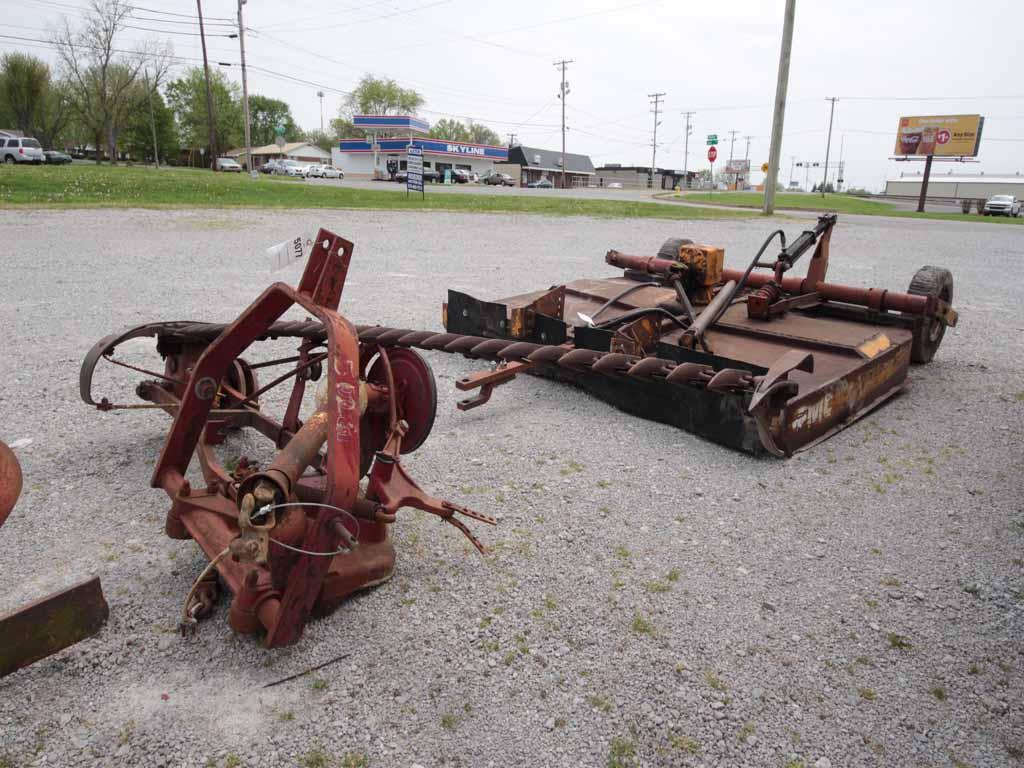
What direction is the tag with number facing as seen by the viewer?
toward the camera

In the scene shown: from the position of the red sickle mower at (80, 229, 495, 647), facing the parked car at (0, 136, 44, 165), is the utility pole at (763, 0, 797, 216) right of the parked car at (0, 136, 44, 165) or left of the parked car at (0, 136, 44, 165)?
right

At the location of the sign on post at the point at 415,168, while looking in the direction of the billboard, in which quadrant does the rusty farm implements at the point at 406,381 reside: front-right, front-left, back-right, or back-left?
back-right

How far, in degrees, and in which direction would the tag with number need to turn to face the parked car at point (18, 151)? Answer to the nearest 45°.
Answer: approximately 180°

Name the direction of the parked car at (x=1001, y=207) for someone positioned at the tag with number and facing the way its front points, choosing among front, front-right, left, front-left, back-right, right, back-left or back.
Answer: back-left

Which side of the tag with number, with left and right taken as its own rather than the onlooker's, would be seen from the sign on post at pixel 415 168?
back
